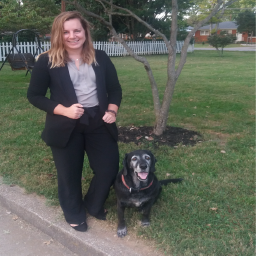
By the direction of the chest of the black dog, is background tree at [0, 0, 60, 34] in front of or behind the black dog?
behind

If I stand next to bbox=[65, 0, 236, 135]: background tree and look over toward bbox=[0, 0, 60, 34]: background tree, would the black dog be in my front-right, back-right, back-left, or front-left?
back-left

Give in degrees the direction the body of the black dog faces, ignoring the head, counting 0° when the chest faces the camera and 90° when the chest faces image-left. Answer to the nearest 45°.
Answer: approximately 0°

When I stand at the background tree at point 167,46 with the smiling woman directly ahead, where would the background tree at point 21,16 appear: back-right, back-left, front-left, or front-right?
back-right

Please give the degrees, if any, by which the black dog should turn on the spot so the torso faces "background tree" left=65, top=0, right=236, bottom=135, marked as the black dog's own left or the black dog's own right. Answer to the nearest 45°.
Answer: approximately 180°
